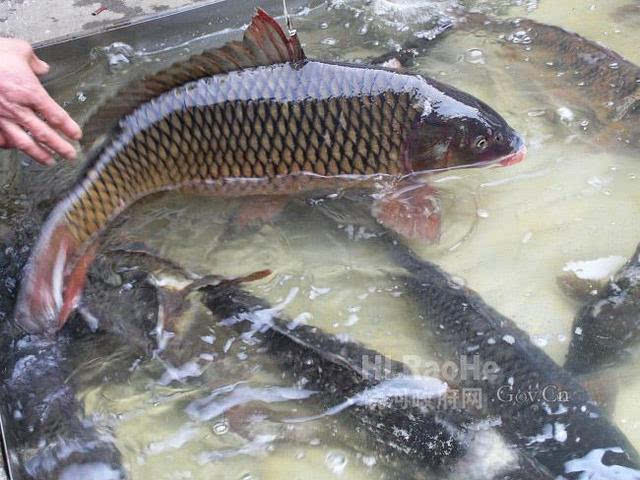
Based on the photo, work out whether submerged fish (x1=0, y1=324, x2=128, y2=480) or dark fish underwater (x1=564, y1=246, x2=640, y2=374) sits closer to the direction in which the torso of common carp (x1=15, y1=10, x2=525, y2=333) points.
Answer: the dark fish underwater

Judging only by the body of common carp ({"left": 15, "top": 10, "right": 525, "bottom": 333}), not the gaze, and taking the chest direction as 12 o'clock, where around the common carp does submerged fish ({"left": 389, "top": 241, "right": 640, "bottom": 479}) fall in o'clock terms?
The submerged fish is roughly at 2 o'clock from the common carp.

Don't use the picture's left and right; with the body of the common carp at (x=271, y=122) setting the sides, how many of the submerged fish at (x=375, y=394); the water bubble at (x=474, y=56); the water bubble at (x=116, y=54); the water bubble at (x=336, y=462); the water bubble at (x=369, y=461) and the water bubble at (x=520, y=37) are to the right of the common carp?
3

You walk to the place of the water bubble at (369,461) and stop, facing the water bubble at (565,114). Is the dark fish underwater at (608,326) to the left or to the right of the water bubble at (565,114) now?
right

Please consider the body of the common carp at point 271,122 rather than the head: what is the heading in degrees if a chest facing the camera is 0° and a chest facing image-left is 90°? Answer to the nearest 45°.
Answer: approximately 270°
